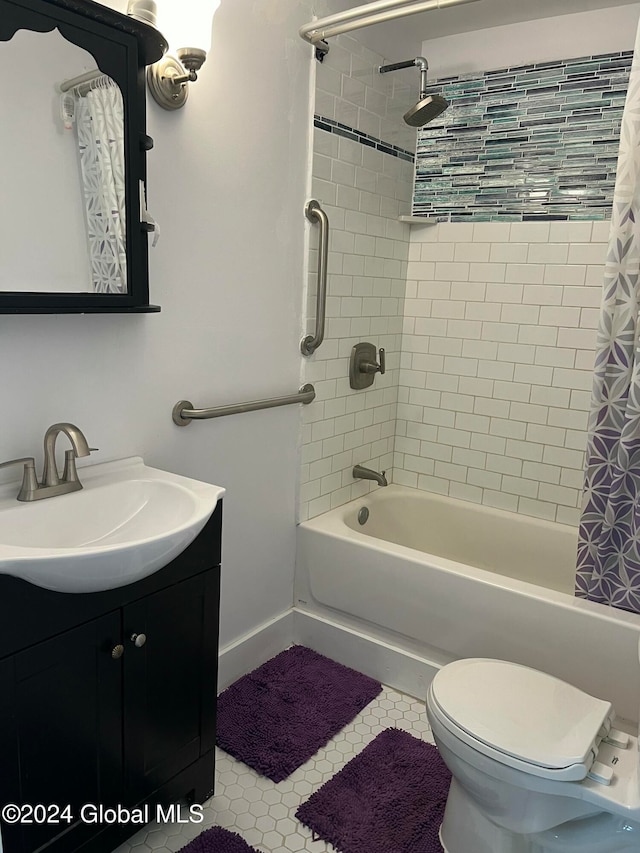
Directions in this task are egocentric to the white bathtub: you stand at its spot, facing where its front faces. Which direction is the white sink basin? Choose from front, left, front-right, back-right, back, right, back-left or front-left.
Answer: front

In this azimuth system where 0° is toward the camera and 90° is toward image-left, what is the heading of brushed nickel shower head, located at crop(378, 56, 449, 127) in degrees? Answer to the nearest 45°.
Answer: approximately 315°

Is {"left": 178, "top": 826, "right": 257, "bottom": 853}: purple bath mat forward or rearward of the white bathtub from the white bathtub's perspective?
forward

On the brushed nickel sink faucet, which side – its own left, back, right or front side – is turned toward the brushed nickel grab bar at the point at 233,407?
left

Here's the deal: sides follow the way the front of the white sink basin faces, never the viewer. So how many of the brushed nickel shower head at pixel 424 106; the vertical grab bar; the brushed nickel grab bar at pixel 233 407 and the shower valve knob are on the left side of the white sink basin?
4

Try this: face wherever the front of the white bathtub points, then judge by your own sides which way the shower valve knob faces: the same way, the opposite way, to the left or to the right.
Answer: to the left

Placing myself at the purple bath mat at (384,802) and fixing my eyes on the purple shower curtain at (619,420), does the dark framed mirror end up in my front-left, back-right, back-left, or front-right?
back-left

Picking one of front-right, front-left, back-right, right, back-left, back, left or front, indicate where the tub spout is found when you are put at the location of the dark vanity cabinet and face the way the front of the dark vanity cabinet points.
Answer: left

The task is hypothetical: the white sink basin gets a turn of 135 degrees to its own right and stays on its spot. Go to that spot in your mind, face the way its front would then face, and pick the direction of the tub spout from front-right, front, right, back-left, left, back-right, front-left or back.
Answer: back-right

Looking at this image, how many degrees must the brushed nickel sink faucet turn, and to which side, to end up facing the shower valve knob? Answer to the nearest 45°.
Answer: approximately 90° to its left

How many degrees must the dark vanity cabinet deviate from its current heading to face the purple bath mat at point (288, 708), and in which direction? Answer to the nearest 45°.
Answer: approximately 90° to its left

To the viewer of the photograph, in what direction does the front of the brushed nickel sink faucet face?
facing the viewer and to the right of the viewer

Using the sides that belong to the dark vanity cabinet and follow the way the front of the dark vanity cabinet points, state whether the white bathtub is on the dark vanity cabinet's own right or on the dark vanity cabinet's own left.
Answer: on the dark vanity cabinet's own left

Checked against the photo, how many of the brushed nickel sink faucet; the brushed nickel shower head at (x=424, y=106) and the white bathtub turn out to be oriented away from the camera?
0

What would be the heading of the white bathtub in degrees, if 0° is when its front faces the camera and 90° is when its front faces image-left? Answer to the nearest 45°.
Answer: approximately 45°
